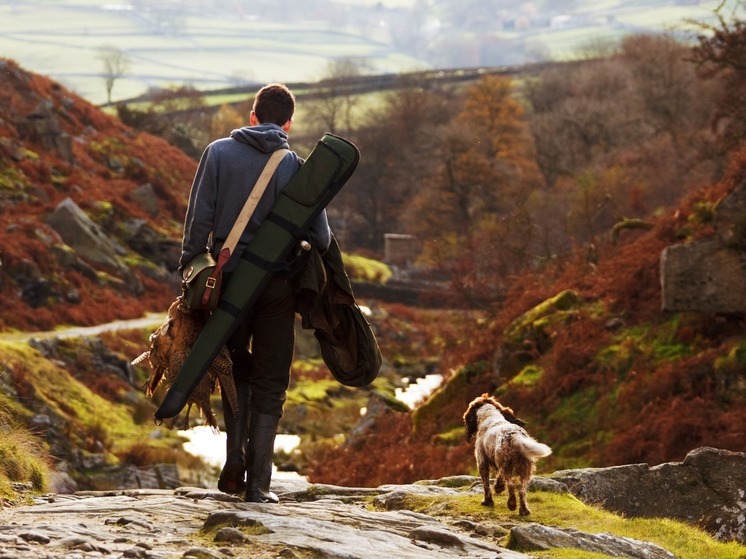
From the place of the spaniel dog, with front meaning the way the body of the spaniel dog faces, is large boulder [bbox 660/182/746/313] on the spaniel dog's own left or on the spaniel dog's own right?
on the spaniel dog's own right

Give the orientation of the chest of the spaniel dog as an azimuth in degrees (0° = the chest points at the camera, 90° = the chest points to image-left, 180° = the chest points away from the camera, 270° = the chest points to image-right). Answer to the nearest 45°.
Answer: approximately 135°

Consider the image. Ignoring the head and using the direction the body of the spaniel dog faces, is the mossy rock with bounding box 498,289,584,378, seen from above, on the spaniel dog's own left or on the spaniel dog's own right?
on the spaniel dog's own right

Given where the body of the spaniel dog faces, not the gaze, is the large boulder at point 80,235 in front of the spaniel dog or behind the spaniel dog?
in front

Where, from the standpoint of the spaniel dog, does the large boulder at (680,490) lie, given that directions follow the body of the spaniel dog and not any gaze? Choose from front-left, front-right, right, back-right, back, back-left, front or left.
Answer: right
